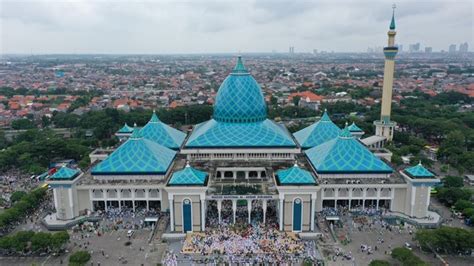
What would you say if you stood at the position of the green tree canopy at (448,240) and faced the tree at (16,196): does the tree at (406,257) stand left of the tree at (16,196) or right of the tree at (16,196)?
left

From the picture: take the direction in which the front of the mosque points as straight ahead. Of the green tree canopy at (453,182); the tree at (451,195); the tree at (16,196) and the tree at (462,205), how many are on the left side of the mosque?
3

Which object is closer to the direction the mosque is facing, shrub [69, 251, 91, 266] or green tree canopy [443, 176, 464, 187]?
the shrub

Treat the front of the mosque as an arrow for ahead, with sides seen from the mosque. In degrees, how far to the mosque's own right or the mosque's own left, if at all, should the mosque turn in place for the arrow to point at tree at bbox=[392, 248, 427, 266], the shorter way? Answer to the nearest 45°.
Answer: approximately 45° to the mosque's own left

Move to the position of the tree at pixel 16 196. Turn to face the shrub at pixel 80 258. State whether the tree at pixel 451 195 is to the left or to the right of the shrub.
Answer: left

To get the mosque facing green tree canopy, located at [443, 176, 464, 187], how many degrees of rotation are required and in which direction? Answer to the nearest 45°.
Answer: approximately 90° to its left

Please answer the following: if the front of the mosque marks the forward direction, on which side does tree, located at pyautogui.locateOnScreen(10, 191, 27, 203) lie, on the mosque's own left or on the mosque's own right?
on the mosque's own right

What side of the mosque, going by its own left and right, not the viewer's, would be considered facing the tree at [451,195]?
left

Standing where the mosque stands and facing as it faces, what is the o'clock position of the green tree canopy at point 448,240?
The green tree canopy is roughly at 10 o'clock from the mosque.

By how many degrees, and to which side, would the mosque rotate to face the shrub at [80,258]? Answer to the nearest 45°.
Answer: approximately 45° to its right

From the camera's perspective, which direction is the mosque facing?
toward the camera

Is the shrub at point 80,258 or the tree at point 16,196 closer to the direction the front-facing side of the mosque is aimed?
the shrub

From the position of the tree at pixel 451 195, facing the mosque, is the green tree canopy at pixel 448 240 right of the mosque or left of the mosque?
left
